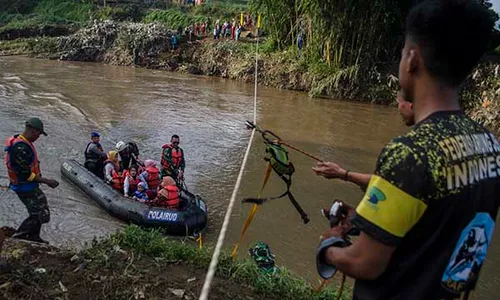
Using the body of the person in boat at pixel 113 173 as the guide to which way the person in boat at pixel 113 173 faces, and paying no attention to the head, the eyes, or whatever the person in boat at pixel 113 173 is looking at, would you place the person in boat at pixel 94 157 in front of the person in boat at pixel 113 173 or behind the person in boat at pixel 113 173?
behind

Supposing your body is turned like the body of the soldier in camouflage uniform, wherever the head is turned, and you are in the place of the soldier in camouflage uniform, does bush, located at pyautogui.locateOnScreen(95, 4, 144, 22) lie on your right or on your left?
on your left

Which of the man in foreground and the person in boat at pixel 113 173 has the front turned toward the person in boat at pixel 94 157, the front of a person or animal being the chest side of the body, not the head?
the man in foreground

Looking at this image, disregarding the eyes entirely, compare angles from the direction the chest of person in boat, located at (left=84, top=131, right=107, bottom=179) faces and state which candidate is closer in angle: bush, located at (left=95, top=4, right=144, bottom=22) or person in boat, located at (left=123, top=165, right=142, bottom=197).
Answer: the person in boat

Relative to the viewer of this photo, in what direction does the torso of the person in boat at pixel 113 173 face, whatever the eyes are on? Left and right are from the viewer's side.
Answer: facing the viewer and to the right of the viewer

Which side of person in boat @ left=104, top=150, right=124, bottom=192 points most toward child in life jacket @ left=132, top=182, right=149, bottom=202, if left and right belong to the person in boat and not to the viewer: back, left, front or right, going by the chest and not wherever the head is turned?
front

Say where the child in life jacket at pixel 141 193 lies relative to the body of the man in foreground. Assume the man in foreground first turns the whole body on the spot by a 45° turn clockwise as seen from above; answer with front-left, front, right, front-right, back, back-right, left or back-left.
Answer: front-left

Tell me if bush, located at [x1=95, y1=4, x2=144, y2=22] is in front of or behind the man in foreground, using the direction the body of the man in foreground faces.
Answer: in front

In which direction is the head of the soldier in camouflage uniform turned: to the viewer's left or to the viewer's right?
to the viewer's right

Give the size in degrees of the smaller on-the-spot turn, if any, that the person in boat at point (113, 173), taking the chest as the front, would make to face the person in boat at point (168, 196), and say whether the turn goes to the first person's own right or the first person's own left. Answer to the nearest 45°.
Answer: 0° — they already face them

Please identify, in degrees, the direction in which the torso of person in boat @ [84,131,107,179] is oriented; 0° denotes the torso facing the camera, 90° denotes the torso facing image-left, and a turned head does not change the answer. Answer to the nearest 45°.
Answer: approximately 315°

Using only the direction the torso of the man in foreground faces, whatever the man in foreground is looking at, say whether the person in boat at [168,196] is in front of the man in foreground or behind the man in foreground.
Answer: in front

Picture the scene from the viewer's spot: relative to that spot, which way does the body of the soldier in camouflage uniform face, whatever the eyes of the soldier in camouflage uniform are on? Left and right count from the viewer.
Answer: facing to the right of the viewer

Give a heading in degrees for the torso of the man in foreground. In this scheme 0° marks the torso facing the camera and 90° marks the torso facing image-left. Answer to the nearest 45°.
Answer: approximately 135°

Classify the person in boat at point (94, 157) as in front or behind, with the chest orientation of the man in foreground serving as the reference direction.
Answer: in front

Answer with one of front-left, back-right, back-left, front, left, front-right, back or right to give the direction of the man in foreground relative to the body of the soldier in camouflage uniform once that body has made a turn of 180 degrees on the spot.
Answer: left

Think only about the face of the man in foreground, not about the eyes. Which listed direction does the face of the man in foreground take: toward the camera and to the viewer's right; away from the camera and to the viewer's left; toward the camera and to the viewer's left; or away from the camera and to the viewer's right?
away from the camera and to the viewer's left

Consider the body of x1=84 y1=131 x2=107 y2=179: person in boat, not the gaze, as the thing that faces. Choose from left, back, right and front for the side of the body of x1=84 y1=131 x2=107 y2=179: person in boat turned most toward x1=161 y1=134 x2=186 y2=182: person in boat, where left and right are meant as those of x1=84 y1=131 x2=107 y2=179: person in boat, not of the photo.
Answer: front
